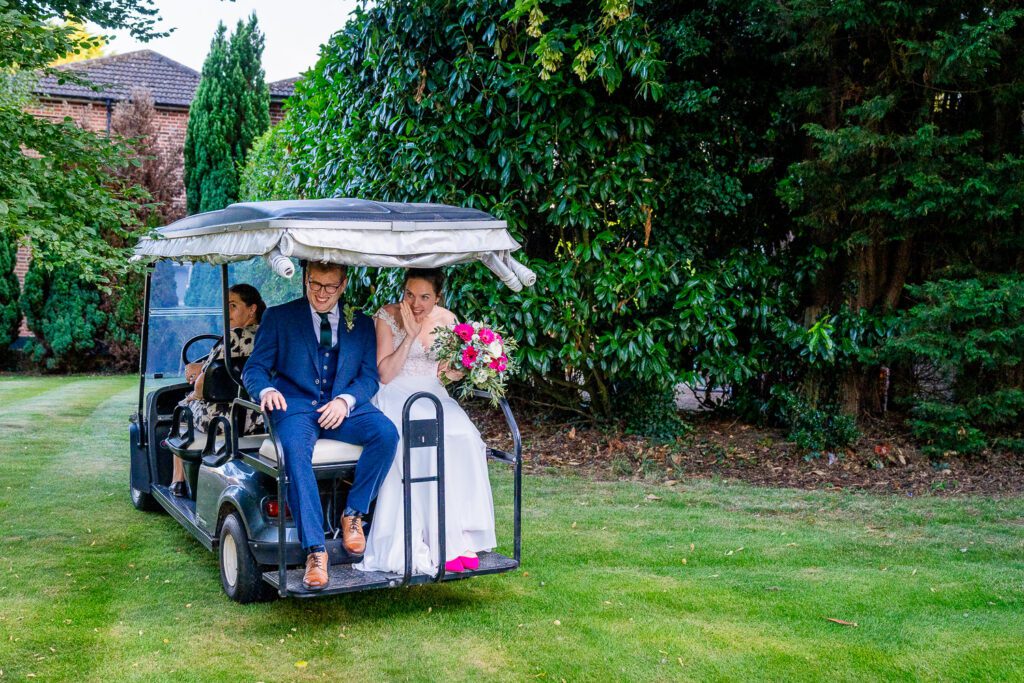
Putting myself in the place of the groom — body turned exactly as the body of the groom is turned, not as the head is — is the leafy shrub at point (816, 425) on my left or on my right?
on my left

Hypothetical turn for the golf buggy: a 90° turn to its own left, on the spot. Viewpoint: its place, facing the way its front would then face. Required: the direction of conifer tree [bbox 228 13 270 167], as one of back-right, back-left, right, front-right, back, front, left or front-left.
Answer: back-right

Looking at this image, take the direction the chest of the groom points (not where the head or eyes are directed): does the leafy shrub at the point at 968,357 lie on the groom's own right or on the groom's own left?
on the groom's own left

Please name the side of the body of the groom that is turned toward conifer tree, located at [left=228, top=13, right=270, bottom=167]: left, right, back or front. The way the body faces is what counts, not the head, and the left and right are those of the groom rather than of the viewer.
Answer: back

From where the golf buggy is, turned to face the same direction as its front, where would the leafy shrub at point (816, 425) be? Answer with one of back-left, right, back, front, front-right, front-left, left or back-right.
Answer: right

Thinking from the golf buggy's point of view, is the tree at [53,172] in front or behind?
in front

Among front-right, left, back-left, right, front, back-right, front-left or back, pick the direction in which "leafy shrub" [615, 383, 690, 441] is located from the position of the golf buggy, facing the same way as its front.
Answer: right

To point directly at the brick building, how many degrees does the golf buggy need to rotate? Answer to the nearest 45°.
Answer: approximately 45° to its right

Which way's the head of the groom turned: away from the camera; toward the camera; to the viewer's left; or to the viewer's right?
toward the camera

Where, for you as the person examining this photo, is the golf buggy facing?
facing away from the viewer and to the left of the viewer

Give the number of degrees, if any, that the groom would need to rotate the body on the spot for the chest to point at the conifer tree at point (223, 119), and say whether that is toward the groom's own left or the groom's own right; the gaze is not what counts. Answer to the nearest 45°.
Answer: approximately 180°

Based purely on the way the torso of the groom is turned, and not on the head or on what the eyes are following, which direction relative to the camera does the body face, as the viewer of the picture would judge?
toward the camera

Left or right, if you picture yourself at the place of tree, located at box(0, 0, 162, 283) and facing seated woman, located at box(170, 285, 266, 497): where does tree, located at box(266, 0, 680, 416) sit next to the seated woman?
left

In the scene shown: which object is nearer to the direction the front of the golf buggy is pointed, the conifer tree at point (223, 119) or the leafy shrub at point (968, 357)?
the conifer tree
